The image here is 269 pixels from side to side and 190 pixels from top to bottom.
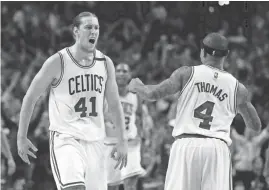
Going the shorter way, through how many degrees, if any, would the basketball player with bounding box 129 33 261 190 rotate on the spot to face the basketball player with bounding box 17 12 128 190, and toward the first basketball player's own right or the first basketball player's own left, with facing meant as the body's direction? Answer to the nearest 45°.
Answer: approximately 90° to the first basketball player's own left

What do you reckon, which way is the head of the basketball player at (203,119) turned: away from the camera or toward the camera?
away from the camera

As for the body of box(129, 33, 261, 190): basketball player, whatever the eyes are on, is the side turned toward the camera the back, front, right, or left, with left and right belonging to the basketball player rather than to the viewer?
back
